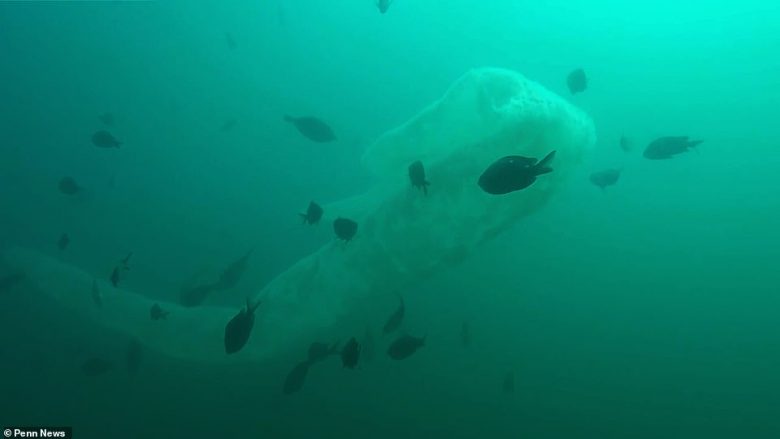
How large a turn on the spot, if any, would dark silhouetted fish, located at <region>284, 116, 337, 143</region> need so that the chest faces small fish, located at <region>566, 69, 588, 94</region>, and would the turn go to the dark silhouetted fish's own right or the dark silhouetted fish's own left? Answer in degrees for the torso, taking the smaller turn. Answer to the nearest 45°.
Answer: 0° — it already faces it

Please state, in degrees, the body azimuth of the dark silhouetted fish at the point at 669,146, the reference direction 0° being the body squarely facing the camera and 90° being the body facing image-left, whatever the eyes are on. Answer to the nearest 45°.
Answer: approximately 90°

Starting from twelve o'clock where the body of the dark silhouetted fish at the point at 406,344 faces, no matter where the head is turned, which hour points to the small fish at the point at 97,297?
The small fish is roughly at 1 o'clock from the dark silhouetted fish.

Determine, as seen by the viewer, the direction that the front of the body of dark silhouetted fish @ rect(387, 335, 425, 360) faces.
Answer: to the viewer's left

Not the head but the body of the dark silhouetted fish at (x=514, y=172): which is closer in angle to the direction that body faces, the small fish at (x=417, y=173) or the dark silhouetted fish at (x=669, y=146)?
the small fish

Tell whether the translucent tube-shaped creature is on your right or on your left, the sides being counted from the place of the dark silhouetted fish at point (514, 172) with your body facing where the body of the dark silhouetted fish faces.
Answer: on your right

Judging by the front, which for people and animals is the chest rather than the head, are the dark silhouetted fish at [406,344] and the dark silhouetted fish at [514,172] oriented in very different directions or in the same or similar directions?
same or similar directions
